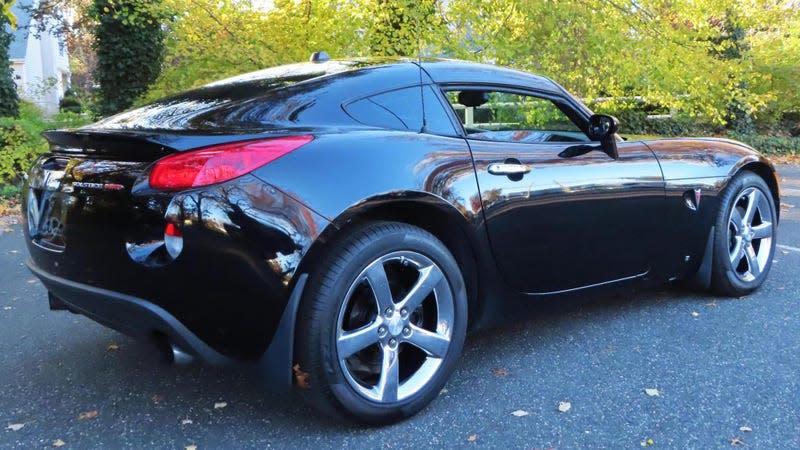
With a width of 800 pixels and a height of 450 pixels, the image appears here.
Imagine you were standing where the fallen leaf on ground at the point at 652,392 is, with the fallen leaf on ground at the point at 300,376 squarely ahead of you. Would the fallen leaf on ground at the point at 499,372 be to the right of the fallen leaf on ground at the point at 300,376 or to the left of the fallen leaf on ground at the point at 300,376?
right

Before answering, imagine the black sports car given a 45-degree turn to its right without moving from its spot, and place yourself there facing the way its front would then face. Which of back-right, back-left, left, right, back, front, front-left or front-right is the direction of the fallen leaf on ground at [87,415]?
back

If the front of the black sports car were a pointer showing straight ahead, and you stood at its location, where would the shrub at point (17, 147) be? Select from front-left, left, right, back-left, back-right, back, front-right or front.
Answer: left

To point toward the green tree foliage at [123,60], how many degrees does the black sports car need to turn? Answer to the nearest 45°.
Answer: approximately 90° to its left

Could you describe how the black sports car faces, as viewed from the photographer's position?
facing away from the viewer and to the right of the viewer

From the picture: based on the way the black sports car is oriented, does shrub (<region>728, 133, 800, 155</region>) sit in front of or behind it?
in front
